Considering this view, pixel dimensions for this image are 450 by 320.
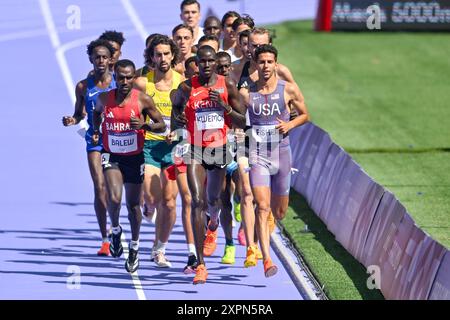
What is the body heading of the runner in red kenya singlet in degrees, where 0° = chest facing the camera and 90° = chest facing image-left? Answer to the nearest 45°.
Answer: approximately 0°

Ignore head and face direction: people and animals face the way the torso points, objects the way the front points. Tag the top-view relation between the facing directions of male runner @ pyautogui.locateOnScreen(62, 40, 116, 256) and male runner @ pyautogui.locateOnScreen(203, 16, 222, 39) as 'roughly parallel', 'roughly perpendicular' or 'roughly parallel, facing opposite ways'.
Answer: roughly parallel

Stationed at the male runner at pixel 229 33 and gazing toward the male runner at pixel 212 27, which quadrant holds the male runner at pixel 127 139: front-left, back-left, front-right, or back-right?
front-left

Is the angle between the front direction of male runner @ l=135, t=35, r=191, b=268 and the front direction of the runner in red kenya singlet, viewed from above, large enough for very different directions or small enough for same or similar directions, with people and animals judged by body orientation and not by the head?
same or similar directions

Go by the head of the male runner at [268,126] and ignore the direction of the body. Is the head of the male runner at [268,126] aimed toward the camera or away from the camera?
toward the camera

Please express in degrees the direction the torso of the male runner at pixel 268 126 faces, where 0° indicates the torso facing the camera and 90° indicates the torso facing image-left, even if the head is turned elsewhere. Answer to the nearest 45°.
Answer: approximately 0°

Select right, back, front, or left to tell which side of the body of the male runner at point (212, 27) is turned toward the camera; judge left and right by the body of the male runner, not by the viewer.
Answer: front

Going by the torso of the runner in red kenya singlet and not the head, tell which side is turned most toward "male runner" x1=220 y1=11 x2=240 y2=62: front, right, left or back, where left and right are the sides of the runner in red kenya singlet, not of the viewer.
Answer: back

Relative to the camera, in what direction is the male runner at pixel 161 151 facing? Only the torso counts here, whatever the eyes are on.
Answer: toward the camera

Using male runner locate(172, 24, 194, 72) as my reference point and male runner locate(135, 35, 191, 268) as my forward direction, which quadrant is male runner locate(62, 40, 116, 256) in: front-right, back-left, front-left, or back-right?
front-right

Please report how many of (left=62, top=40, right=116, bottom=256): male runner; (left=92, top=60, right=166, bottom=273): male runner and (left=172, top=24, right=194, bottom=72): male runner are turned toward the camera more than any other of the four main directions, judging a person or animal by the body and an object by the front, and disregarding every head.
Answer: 3
